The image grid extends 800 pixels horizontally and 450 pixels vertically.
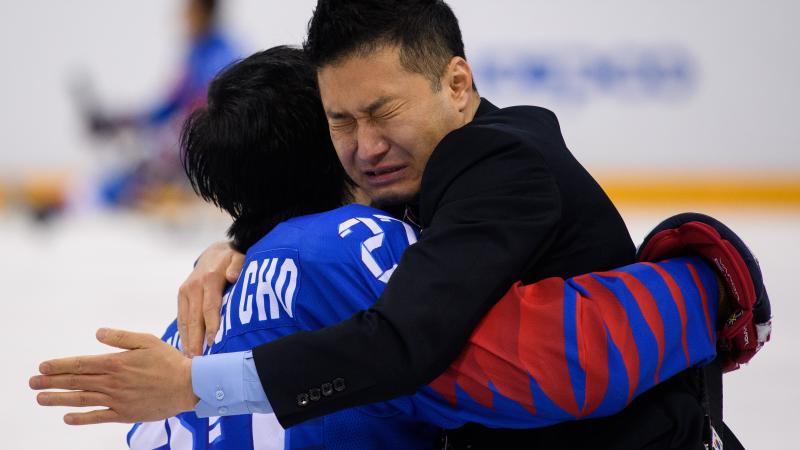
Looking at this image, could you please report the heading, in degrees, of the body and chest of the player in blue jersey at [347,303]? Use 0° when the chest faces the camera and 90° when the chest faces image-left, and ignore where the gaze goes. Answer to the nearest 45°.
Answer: approximately 225°

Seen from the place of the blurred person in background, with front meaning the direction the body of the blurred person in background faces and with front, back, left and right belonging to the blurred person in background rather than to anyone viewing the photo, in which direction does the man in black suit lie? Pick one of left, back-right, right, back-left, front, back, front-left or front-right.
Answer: left

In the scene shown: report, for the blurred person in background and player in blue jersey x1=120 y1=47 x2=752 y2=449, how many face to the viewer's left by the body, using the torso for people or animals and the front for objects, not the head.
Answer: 1

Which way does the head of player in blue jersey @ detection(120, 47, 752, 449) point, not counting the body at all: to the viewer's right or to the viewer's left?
to the viewer's right

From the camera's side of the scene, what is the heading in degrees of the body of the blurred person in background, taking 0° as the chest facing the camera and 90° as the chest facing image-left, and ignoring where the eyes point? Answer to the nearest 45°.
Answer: approximately 90°

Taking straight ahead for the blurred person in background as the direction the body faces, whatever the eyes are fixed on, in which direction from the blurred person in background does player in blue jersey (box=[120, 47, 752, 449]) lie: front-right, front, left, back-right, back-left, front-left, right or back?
left

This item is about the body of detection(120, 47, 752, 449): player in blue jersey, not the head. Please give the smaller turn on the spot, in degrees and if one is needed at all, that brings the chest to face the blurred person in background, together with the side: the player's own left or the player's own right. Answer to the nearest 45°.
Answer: approximately 45° to the player's own left

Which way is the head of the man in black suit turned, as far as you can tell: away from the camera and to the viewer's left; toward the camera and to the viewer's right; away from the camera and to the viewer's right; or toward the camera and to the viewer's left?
toward the camera and to the viewer's left

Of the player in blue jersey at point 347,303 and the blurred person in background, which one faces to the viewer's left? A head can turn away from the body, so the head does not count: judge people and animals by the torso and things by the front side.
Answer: the blurred person in background
